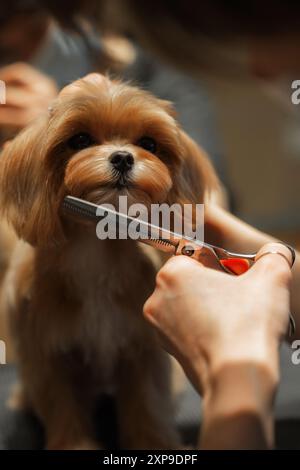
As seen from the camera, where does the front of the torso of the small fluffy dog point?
toward the camera
